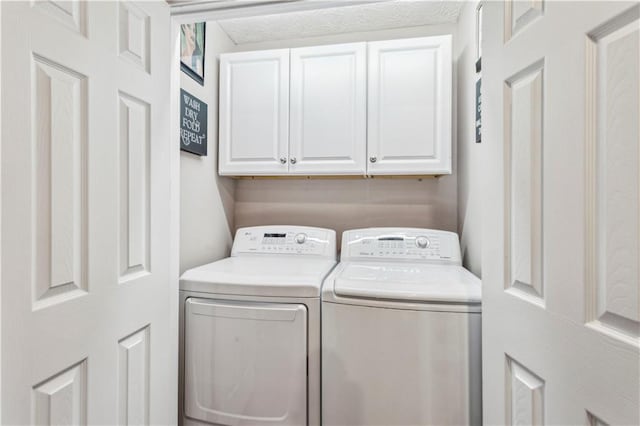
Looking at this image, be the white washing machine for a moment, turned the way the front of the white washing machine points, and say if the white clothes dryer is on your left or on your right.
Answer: on your right

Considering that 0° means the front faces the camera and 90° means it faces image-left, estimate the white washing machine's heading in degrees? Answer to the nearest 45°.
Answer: approximately 0°

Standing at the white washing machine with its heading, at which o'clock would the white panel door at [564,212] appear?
The white panel door is roughly at 11 o'clock from the white washing machine.

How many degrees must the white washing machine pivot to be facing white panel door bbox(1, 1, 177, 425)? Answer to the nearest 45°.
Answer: approximately 45° to its right
